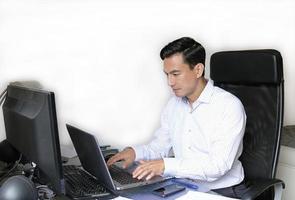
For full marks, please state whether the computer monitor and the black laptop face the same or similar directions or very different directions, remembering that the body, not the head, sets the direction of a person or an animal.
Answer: same or similar directions

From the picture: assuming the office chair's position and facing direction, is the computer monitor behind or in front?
in front

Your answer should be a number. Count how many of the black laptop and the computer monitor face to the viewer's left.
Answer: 0

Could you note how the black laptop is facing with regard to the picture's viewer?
facing away from the viewer and to the right of the viewer

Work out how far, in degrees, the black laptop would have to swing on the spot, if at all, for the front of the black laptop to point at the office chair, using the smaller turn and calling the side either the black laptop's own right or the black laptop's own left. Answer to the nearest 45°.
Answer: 0° — it already faces it

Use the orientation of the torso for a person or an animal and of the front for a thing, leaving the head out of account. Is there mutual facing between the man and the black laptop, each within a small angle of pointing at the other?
yes

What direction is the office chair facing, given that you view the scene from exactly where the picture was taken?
facing the viewer and to the left of the viewer

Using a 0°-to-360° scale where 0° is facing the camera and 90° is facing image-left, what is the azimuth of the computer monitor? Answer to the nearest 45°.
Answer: approximately 225°

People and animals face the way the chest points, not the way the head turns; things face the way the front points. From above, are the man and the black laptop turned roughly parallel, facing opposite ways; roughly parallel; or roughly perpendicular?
roughly parallel, facing opposite ways
